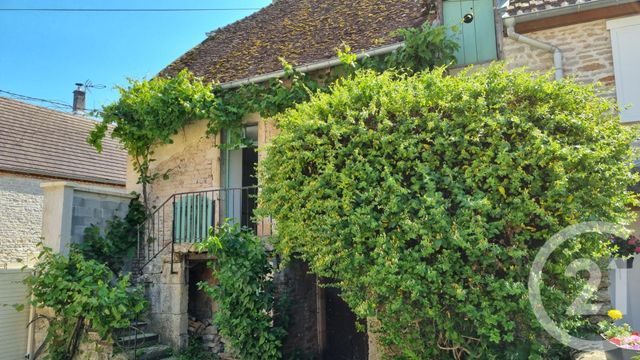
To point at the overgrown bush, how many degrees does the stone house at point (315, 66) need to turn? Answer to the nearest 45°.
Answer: approximately 90° to its left

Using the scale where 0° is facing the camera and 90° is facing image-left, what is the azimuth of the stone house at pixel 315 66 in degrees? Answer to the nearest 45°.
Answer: approximately 45°

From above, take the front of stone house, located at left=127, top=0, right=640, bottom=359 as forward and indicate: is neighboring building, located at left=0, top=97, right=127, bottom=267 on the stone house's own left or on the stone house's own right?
on the stone house's own right
